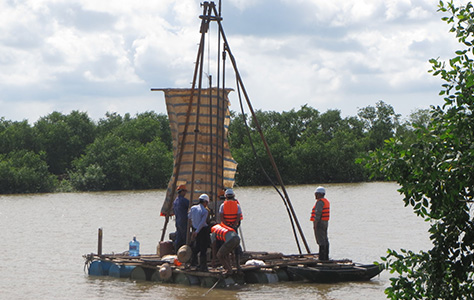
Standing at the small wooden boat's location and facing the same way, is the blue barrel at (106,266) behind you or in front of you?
behind

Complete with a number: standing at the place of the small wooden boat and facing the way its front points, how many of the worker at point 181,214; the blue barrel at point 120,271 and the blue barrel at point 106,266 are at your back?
3

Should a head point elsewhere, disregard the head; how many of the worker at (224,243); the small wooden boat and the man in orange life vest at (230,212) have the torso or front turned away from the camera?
1

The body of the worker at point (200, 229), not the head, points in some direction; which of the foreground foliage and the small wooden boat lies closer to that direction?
the small wooden boat

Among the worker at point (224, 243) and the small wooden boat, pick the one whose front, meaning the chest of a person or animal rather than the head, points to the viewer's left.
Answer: the worker

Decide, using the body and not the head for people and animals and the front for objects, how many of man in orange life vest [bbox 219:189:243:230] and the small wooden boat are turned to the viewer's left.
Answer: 0

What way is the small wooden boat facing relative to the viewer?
to the viewer's right

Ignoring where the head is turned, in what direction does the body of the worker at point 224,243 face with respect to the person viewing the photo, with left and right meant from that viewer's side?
facing to the left of the viewer

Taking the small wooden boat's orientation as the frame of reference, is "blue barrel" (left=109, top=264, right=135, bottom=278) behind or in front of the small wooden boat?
behind
